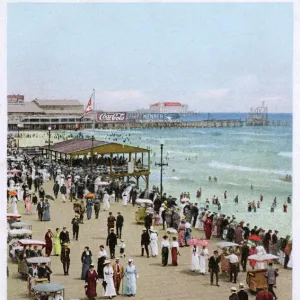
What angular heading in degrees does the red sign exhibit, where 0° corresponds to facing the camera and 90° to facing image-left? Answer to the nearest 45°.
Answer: approximately 0°

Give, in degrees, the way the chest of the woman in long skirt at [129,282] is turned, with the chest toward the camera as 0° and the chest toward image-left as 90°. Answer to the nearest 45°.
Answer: approximately 0°

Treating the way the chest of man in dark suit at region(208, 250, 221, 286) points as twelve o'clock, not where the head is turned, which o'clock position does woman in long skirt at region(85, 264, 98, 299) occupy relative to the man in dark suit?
The woman in long skirt is roughly at 2 o'clock from the man in dark suit.
